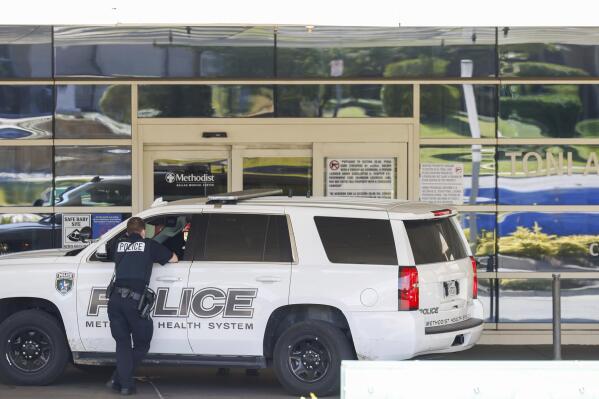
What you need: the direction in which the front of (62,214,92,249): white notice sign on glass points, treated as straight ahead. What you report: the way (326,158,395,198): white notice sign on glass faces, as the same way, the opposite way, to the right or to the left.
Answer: the same way

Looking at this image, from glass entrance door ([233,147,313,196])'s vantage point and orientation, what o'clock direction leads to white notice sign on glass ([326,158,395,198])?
The white notice sign on glass is roughly at 9 o'clock from the glass entrance door.

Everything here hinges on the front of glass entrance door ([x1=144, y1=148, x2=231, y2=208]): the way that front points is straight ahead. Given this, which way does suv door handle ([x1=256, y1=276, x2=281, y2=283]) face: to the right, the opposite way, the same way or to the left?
the same way

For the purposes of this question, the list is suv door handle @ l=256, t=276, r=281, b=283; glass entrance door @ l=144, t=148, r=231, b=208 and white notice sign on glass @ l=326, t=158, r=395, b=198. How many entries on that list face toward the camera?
3

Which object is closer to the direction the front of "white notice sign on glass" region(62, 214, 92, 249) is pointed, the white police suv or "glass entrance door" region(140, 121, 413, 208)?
the white police suv

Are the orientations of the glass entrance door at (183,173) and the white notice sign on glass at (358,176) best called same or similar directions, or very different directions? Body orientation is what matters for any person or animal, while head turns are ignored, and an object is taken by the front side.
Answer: same or similar directions

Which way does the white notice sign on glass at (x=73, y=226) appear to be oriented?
toward the camera

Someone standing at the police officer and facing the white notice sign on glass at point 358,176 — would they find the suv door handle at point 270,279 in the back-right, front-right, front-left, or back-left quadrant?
front-right

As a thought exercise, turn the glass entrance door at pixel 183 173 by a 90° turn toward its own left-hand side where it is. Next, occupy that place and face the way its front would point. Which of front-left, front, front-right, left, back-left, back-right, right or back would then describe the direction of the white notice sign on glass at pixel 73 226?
back

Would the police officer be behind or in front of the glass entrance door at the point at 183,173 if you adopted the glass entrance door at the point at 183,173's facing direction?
in front

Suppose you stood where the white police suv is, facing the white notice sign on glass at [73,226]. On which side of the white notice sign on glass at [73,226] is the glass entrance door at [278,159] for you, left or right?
right

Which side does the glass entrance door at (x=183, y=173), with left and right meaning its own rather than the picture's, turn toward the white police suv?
front

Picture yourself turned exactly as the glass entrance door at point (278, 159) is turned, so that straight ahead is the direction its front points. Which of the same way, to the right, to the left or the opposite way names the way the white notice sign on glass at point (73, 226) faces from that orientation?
the same way

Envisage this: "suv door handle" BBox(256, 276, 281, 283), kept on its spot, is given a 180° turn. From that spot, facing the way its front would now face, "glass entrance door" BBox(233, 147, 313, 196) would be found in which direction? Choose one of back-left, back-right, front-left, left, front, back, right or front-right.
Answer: front

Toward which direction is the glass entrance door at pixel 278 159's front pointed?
toward the camera

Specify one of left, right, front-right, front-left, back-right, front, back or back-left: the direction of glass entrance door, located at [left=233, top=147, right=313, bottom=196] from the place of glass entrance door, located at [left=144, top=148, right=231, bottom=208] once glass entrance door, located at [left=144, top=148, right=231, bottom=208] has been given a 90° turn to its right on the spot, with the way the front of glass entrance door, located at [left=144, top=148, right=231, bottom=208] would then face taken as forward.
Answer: back

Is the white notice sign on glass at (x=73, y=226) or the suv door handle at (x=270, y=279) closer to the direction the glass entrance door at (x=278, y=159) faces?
the suv door handle
